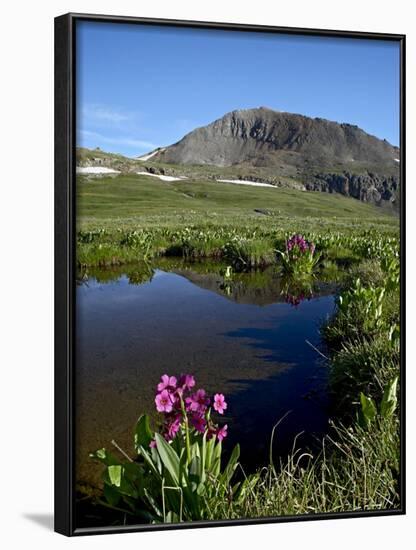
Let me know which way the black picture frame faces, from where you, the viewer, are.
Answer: facing the viewer and to the right of the viewer
